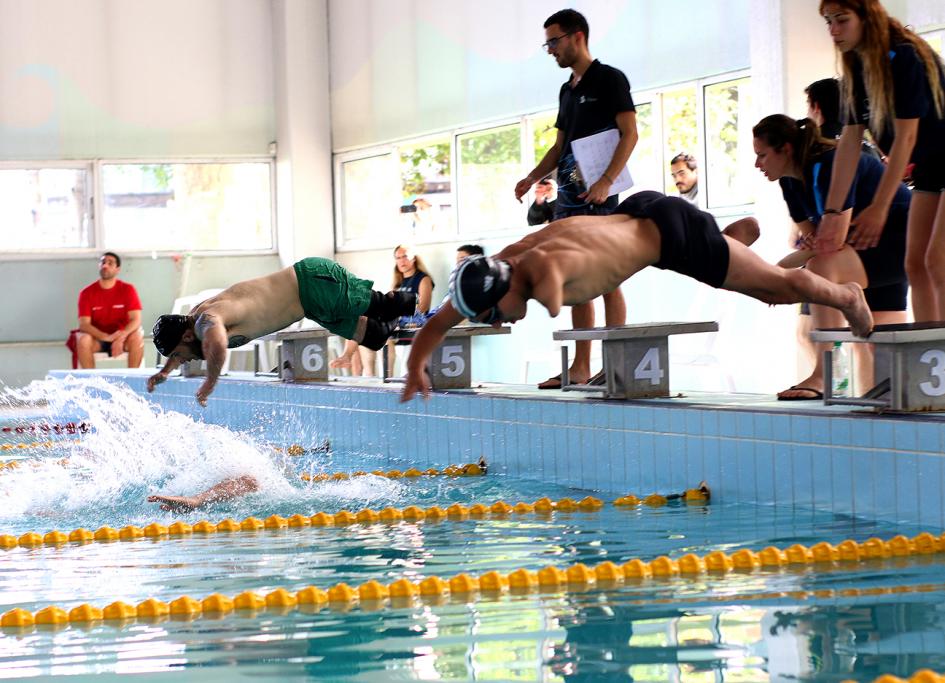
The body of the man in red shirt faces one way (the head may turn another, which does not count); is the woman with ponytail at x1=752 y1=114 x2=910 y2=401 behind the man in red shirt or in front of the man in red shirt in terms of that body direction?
in front

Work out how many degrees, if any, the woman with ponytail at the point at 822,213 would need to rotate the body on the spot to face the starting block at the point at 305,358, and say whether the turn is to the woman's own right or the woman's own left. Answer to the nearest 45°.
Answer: approximately 45° to the woman's own right

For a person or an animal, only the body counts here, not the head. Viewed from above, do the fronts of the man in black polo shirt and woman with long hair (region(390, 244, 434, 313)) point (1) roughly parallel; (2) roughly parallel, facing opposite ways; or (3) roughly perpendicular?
roughly parallel

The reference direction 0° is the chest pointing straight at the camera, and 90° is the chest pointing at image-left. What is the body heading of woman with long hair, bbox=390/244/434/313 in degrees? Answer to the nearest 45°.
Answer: approximately 45°

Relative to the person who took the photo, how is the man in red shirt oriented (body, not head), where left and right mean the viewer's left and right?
facing the viewer

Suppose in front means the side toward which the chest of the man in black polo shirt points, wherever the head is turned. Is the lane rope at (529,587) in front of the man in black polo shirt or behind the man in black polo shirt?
in front

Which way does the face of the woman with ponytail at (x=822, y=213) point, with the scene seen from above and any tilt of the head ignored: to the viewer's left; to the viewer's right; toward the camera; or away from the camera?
to the viewer's left

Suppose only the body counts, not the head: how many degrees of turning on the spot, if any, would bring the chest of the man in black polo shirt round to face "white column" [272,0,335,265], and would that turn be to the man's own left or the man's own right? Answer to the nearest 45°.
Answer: approximately 135° to the man's own right

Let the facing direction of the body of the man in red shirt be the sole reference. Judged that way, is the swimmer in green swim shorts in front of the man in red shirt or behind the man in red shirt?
in front

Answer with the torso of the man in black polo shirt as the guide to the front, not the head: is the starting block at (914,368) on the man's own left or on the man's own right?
on the man's own left

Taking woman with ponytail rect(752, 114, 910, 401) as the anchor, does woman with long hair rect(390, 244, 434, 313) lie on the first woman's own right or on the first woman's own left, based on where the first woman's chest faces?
on the first woman's own right

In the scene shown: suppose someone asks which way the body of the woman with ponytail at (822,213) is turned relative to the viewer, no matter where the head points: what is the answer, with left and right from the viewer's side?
facing to the left of the viewer

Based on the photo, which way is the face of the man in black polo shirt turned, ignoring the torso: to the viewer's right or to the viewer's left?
to the viewer's left
